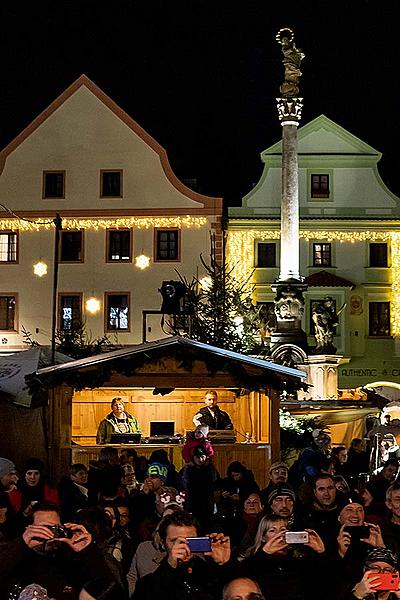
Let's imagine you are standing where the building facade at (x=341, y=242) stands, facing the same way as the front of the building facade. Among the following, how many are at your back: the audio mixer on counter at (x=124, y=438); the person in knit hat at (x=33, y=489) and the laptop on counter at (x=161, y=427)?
0

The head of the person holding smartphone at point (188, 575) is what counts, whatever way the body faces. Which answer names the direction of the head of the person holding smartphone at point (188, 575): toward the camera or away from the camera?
toward the camera

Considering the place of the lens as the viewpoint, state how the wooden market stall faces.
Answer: facing the viewer

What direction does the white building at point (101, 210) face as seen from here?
toward the camera

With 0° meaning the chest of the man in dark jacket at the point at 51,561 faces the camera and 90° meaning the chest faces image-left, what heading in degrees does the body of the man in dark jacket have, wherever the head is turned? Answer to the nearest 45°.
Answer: approximately 315°

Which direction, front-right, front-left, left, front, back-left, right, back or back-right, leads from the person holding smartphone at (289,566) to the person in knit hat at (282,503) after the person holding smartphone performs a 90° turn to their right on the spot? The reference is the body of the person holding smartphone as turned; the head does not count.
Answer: back-right

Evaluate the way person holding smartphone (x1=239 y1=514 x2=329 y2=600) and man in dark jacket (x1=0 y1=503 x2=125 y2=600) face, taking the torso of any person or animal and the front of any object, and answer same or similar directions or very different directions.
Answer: same or similar directions

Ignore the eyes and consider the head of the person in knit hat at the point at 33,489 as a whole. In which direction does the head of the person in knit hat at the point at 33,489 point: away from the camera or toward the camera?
toward the camera

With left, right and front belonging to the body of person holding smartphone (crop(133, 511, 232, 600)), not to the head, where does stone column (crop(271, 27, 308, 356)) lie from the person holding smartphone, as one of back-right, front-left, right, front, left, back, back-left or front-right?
back-left

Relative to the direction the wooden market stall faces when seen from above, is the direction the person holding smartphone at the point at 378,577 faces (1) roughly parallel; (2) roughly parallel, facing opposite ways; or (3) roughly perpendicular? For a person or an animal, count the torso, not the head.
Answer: roughly parallel

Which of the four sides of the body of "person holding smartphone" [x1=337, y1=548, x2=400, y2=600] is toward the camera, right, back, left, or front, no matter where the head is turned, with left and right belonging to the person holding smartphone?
front

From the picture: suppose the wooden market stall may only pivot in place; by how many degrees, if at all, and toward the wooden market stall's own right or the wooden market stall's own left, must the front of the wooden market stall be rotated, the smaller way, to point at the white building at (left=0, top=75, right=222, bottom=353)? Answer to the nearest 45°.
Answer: approximately 180°

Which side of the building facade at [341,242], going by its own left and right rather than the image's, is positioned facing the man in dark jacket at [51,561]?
front

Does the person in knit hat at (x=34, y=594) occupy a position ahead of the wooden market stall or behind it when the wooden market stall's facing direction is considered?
ahead

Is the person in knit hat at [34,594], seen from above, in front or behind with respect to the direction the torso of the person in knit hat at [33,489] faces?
in front

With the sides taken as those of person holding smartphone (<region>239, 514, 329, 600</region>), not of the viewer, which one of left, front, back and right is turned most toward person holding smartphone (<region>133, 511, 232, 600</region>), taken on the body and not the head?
right

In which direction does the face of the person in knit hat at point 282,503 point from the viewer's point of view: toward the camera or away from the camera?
toward the camera

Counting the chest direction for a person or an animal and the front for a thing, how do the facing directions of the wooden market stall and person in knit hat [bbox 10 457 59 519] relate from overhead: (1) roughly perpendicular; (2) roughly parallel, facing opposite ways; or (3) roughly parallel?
roughly parallel

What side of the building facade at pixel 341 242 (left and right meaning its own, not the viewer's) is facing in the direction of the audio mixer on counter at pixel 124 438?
front

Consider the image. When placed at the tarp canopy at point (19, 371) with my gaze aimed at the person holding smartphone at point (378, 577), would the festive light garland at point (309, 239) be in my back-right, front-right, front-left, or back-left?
back-left

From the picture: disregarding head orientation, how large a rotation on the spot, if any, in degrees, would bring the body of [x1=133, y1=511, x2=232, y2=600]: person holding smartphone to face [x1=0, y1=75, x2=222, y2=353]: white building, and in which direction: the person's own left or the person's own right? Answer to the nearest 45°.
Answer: approximately 135° to the person's own left

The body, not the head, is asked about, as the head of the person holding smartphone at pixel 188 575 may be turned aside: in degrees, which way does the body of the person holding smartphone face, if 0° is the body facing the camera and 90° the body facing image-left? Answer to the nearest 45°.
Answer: approximately 315°
